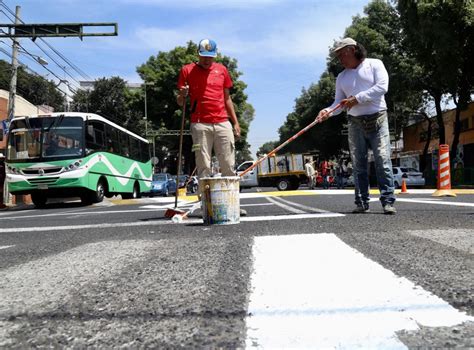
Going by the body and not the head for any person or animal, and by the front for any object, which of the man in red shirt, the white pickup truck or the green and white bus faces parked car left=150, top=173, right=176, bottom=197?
the white pickup truck

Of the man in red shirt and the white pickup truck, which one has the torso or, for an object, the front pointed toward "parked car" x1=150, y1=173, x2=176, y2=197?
the white pickup truck

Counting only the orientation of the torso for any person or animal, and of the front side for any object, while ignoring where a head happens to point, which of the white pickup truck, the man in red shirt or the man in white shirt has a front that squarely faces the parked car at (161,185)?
the white pickup truck

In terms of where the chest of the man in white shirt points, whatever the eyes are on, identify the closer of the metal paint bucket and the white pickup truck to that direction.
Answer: the metal paint bucket

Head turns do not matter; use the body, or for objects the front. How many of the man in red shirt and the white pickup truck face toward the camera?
1

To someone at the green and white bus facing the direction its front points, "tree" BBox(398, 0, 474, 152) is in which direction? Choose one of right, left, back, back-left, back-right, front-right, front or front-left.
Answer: back-left

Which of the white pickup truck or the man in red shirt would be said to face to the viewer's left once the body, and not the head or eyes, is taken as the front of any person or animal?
the white pickup truck

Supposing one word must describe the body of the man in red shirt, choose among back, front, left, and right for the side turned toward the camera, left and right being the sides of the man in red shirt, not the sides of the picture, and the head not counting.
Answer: front

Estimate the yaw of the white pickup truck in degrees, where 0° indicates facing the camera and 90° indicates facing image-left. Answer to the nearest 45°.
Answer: approximately 90°

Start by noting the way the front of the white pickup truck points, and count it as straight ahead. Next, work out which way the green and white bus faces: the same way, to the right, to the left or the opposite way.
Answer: to the left
